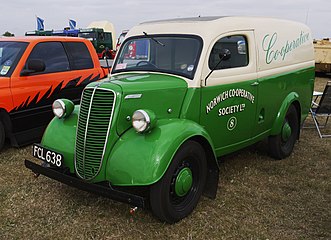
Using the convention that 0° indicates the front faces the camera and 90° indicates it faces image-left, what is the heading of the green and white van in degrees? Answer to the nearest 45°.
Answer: approximately 45°

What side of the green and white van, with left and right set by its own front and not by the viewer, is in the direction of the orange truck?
right

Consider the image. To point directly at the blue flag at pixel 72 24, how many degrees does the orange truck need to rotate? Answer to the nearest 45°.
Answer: approximately 135° to its right

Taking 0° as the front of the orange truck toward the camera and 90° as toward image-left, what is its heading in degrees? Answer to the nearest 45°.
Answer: approximately 45°

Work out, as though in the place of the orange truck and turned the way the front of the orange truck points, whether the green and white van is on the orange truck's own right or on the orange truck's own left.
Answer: on the orange truck's own left

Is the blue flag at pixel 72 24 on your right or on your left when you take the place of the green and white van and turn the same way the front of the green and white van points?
on your right
